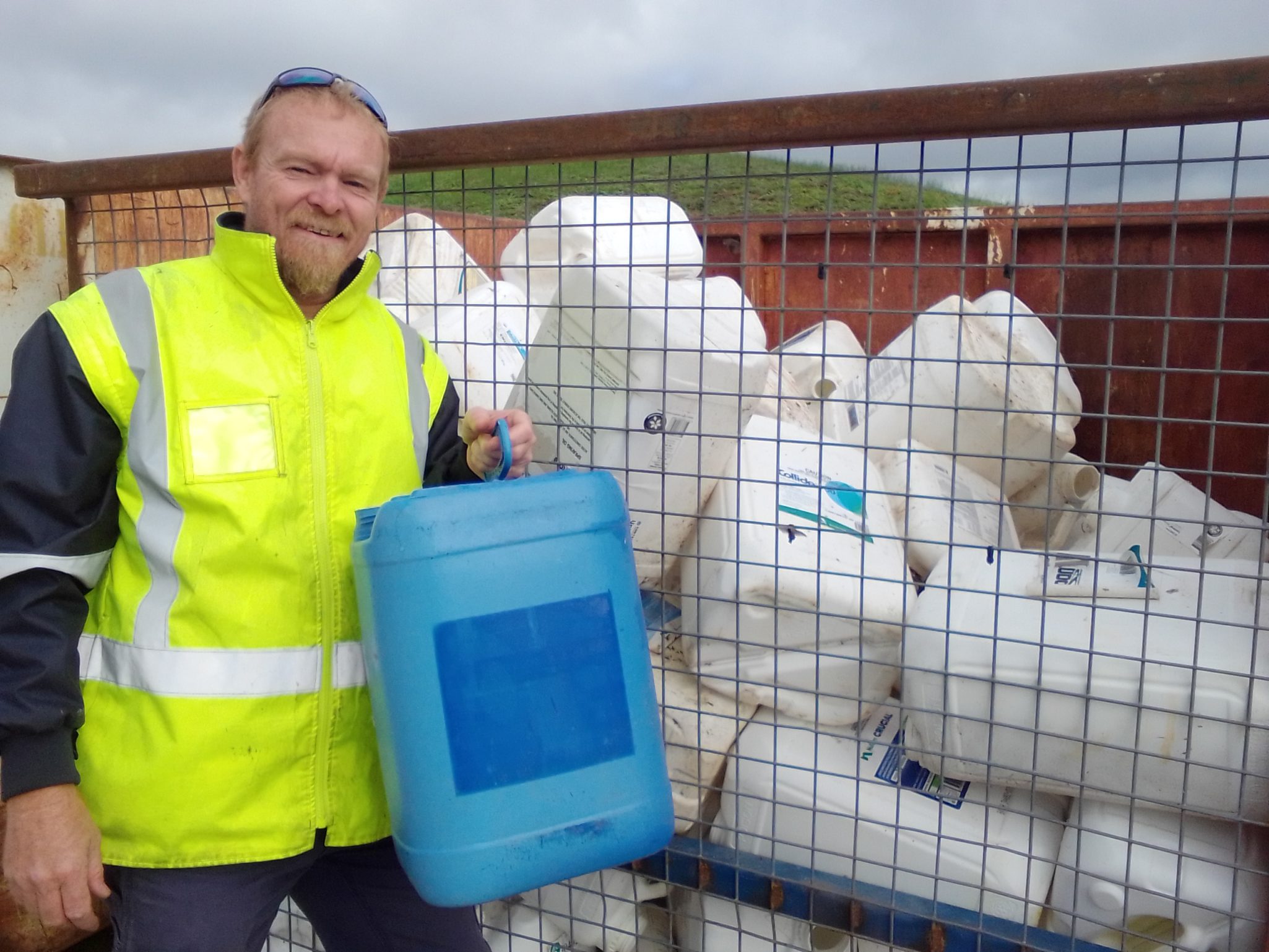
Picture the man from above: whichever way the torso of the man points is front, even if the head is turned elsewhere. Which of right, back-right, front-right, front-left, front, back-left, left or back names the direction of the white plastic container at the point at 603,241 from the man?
left

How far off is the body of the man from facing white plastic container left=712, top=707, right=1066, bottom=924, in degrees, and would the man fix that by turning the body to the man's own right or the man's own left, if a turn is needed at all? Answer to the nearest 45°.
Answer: approximately 45° to the man's own left

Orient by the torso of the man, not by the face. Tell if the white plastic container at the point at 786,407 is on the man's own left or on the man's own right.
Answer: on the man's own left

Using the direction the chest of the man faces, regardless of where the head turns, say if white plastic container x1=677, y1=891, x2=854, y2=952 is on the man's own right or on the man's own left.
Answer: on the man's own left

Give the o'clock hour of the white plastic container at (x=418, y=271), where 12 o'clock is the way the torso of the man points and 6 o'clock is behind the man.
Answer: The white plastic container is roughly at 8 o'clock from the man.

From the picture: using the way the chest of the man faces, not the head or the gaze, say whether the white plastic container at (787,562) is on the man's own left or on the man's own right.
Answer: on the man's own left

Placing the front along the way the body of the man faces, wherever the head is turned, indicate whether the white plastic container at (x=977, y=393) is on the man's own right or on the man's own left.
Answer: on the man's own left

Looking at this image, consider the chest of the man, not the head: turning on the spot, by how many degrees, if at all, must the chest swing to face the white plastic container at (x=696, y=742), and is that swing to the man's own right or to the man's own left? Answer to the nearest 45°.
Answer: approximately 45° to the man's own left

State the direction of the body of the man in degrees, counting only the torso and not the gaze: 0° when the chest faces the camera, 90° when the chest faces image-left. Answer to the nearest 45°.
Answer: approximately 315°

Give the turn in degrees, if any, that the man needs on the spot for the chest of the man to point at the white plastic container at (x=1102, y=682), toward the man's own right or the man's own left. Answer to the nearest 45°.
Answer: approximately 45° to the man's own left

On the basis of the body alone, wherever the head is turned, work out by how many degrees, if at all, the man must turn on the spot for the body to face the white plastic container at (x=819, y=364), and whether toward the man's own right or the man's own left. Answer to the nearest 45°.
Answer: approximately 90° to the man's own left
